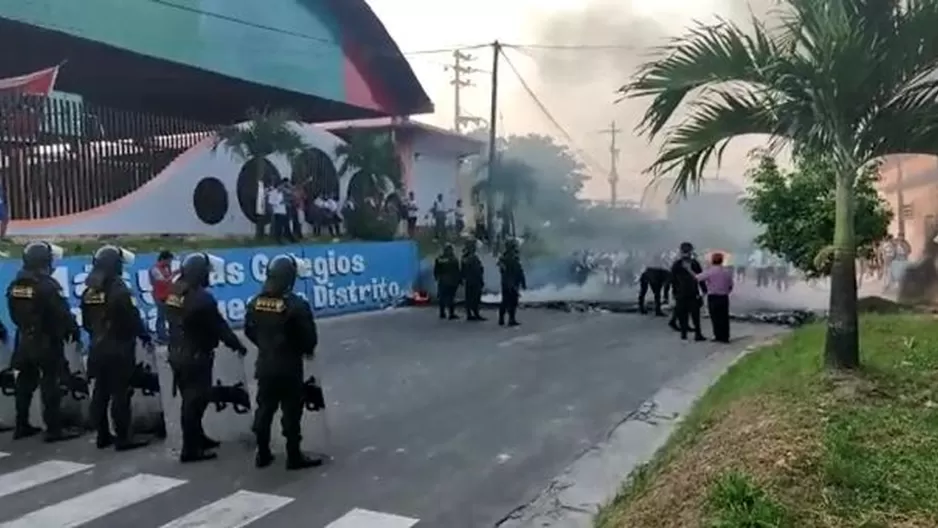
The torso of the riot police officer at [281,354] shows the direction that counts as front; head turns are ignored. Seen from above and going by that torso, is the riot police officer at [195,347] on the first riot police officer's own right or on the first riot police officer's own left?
on the first riot police officer's own left

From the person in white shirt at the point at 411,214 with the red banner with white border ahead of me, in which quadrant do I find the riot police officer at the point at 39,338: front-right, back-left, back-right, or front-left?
front-left

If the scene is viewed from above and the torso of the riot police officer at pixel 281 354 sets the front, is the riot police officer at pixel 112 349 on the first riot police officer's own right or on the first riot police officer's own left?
on the first riot police officer's own left

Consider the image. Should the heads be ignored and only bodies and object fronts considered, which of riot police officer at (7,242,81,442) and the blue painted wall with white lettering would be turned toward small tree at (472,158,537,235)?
the riot police officer

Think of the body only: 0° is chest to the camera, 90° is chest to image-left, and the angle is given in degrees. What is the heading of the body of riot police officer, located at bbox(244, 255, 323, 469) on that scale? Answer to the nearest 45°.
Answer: approximately 225°

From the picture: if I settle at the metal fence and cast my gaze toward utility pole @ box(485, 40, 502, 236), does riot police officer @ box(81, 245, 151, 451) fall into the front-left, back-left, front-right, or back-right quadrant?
back-right

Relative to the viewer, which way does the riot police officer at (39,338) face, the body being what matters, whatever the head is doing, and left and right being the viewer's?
facing away from the viewer and to the right of the viewer

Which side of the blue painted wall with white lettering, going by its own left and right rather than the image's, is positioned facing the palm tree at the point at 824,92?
front

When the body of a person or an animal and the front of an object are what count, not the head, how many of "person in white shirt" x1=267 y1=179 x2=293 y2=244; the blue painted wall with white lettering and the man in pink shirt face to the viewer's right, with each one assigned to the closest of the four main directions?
1

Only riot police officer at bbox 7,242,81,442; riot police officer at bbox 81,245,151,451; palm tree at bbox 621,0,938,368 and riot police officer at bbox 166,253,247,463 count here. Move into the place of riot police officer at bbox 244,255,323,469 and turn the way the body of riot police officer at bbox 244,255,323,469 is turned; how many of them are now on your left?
3

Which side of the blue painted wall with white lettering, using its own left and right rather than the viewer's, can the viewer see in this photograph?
front
